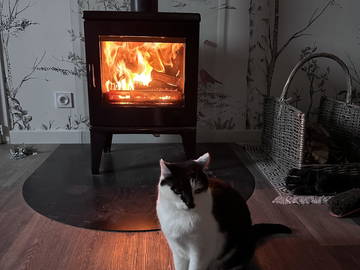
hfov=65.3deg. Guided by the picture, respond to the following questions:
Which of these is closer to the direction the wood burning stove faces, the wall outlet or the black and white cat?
the black and white cat

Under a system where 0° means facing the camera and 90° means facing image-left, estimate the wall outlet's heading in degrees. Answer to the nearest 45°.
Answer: approximately 0°

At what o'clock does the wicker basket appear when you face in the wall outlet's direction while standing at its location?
The wicker basket is roughly at 10 o'clock from the wall outlet.

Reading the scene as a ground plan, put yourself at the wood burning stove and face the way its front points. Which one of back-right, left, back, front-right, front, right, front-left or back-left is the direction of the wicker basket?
left

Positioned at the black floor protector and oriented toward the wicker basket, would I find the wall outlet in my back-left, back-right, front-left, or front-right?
back-left

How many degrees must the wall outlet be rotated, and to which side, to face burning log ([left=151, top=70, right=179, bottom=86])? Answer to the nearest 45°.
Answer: approximately 45° to its left

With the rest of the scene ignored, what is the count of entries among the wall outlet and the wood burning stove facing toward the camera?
2
